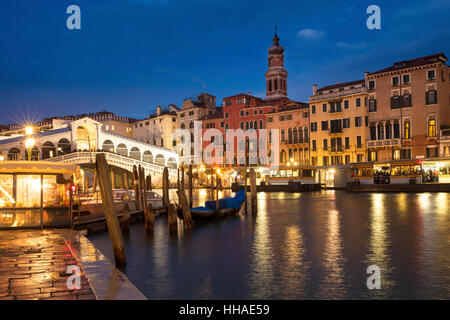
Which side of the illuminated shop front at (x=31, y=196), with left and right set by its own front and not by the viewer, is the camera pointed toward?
front

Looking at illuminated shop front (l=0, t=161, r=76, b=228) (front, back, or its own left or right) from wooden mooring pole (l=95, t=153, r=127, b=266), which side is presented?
front

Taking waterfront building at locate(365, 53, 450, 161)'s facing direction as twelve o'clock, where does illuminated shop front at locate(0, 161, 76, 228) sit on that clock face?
The illuminated shop front is roughly at 11 o'clock from the waterfront building.

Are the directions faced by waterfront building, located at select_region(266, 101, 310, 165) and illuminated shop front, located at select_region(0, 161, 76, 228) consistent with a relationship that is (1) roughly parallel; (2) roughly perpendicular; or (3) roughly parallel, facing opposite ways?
roughly perpendicular

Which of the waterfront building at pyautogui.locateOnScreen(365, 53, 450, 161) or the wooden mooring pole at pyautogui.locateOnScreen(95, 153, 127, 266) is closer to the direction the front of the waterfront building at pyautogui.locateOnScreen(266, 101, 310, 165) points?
the wooden mooring pole

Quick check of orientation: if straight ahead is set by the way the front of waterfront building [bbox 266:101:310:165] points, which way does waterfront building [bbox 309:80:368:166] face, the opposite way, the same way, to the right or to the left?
the same way

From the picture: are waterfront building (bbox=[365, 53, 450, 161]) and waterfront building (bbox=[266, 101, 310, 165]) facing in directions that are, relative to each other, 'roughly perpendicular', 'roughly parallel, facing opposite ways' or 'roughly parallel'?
roughly parallel

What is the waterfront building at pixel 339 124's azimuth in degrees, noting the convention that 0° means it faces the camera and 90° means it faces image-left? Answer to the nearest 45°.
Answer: approximately 45°

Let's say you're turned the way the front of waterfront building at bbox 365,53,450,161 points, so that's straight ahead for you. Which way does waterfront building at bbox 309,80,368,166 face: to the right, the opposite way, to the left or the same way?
the same way

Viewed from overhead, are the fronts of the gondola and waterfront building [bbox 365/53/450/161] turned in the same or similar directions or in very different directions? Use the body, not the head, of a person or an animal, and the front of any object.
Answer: very different directions

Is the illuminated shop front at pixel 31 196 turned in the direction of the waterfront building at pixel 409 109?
no

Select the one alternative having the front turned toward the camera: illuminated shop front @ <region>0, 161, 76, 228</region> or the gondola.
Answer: the illuminated shop front

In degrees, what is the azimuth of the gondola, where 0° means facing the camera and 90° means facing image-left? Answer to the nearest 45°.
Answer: approximately 270°

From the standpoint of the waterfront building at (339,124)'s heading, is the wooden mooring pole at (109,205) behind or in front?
in front
